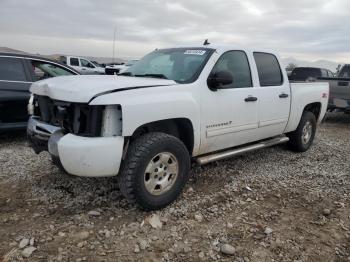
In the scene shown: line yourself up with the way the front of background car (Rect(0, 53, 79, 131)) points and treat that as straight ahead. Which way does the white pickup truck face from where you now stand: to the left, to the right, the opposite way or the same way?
the opposite way

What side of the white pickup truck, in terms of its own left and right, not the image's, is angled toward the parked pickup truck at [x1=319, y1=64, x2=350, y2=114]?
back

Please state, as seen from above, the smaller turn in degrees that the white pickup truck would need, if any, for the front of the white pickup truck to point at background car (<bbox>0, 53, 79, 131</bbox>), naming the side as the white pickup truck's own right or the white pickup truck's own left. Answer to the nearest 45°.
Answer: approximately 90° to the white pickup truck's own right

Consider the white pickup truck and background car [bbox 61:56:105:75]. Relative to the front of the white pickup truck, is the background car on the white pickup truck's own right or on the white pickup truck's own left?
on the white pickup truck's own right

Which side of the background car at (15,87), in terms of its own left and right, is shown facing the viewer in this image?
right

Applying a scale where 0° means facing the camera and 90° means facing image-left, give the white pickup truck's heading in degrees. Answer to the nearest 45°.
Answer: approximately 45°
